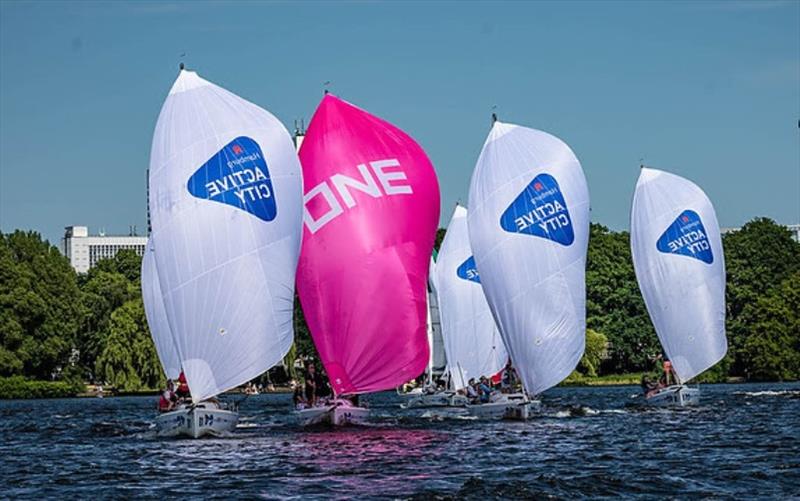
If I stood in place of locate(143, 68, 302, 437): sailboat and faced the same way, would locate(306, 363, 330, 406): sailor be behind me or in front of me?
behind

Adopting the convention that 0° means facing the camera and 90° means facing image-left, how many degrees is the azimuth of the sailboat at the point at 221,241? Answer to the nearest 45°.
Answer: approximately 0°
